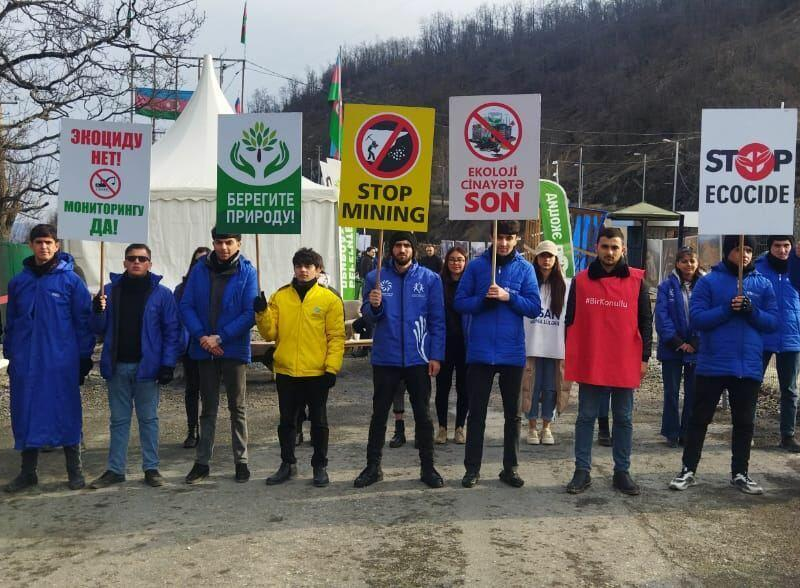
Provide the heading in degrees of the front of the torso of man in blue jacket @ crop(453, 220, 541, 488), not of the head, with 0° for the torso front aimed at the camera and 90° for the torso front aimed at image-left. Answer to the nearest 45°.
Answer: approximately 0°

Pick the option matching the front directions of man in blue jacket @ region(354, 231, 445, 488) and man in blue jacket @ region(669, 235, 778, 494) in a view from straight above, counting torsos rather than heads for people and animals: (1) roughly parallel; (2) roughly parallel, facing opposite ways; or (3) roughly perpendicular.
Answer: roughly parallel

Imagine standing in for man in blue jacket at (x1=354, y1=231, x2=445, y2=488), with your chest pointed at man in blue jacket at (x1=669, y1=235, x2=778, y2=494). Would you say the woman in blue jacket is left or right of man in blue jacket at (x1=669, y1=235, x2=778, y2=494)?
left

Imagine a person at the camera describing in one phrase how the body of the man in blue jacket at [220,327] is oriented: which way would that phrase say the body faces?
toward the camera

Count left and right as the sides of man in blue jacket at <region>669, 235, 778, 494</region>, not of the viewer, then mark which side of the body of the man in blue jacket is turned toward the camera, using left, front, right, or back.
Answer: front

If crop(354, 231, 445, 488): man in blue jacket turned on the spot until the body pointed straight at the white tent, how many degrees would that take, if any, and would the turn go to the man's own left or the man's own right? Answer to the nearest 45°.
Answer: approximately 135° to the man's own right

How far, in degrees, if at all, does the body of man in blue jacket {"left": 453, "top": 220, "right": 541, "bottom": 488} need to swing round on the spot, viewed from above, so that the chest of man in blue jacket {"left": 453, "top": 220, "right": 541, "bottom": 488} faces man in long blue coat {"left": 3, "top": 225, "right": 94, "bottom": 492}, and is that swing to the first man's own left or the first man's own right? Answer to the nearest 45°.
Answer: approximately 90° to the first man's own right

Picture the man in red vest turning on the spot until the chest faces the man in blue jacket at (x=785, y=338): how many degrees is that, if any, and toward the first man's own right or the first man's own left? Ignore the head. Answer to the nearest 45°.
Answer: approximately 135° to the first man's own left

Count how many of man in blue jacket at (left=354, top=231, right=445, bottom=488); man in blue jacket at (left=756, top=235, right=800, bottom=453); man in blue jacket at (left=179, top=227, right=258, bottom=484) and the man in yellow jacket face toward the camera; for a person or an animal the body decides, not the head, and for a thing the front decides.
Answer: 4

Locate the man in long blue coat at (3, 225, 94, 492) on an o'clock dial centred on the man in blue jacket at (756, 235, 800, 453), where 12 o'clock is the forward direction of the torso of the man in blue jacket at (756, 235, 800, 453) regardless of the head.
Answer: the man in long blue coat at (3, 225, 94, 492) is roughly at 2 o'clock from the man in blue jacket at (756, 235, 800, 453).

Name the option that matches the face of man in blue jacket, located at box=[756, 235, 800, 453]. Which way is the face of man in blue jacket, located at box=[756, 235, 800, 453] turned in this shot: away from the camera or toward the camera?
toward the camera

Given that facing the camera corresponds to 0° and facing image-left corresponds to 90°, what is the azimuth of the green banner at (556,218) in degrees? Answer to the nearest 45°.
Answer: approximately 0°

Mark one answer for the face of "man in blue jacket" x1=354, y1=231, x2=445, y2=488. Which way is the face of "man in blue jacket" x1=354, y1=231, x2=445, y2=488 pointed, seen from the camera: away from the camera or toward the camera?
toward the camera

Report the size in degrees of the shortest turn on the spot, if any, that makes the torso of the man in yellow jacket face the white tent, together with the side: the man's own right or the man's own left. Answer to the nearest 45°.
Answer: approximately 180°

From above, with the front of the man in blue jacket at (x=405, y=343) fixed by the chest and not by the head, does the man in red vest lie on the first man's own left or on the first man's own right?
on the first man's own left
